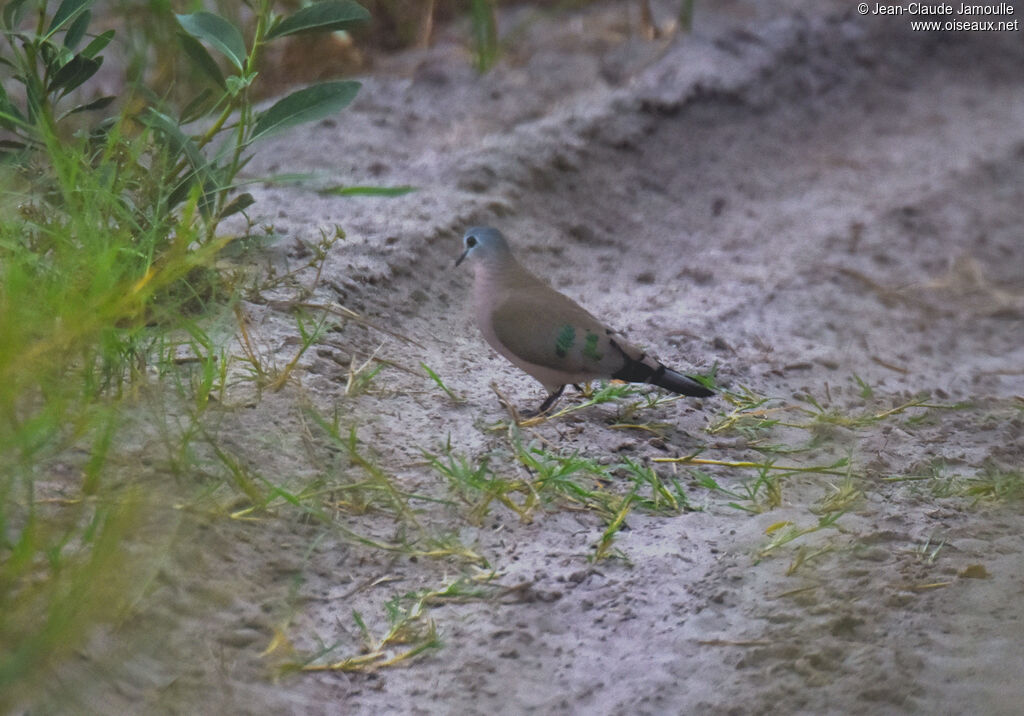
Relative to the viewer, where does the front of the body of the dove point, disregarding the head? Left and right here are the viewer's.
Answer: facing to the left of the viewer
